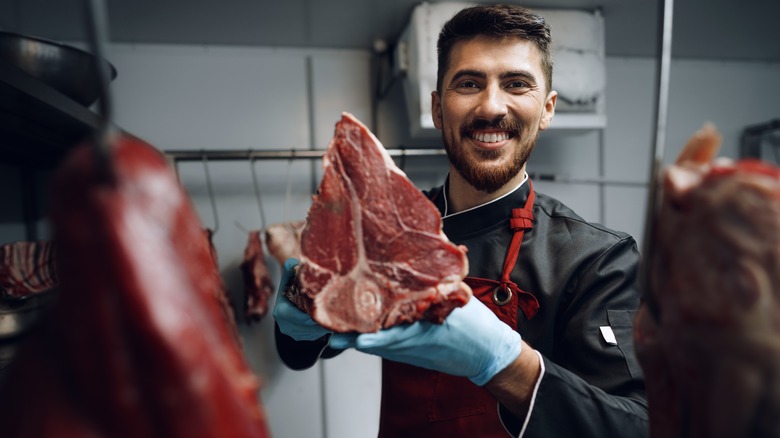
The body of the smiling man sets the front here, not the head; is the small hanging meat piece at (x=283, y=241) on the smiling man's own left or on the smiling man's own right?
on the smiling man's own right

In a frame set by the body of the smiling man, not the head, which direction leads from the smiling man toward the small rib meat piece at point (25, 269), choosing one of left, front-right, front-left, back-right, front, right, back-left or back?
front-right

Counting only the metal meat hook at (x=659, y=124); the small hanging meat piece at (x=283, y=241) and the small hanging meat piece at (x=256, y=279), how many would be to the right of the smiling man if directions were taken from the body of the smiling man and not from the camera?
2

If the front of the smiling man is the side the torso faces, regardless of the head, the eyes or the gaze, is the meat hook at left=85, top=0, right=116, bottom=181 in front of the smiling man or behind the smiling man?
in front

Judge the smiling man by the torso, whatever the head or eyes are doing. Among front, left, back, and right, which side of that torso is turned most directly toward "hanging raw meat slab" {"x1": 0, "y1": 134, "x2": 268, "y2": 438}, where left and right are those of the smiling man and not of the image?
front

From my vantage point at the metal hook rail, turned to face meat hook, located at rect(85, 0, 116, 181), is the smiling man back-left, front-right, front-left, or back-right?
front-left

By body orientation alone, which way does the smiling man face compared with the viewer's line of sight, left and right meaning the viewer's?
facing the viewer and to the left of the viewer

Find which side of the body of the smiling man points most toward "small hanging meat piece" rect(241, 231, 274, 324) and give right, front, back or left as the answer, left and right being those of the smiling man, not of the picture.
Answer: right

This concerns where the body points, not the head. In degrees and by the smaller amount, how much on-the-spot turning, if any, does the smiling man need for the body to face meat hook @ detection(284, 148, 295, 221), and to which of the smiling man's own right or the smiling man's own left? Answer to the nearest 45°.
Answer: approximately 90° to the smiling man's own right

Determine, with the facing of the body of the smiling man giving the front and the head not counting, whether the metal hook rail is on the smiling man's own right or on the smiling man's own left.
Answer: on the smiling man's own right

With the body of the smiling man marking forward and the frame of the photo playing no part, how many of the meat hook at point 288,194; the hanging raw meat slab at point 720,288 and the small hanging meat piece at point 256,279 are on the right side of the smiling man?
2

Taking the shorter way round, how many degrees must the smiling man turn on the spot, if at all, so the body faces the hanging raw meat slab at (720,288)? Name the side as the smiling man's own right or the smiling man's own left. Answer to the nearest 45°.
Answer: approximately 45° to the smiling man's own left

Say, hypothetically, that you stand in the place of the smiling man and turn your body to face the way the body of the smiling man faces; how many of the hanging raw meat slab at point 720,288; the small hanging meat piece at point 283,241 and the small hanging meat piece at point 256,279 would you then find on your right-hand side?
2
